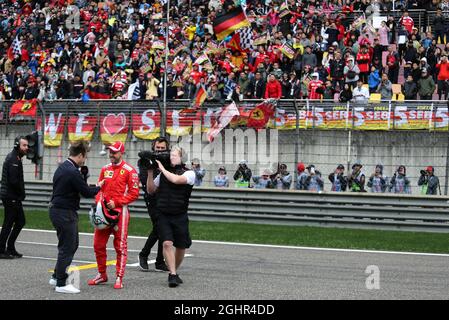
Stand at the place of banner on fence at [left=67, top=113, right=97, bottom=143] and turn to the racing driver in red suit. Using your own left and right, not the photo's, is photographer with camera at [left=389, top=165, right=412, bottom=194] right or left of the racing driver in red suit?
left

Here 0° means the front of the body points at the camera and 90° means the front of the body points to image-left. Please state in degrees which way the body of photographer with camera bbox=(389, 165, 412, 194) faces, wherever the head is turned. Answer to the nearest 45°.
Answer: approximately 0°

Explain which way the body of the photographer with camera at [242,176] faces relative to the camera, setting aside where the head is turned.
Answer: toward the camera

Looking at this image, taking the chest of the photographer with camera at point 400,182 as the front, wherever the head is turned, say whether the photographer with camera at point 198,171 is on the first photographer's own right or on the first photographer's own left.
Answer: on the first photographer's own right

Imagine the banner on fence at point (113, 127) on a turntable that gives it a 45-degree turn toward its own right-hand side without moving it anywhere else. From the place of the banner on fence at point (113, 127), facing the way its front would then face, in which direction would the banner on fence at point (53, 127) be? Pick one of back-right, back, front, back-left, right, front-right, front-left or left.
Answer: front-right

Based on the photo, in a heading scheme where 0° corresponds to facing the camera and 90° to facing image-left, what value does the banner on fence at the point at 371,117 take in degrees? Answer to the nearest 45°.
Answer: approximately 0°

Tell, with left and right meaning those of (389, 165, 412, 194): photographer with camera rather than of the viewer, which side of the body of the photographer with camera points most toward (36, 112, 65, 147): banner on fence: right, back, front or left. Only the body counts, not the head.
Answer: right

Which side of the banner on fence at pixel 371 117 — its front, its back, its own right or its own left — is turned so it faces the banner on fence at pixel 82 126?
right

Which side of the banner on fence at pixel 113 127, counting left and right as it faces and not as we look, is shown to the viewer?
front

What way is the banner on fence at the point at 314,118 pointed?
toward the camera

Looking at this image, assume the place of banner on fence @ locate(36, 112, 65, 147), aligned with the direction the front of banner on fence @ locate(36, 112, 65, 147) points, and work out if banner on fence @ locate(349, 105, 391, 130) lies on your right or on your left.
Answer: on your left

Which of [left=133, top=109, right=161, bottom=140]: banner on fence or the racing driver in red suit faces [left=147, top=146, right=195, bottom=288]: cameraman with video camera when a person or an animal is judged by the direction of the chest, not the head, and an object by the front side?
the banner on fence

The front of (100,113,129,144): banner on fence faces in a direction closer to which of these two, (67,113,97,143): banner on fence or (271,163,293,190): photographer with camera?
the photographer with camera

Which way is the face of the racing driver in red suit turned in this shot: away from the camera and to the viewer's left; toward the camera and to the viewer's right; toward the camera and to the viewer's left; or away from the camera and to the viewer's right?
toward the camera and to the viewer's left
